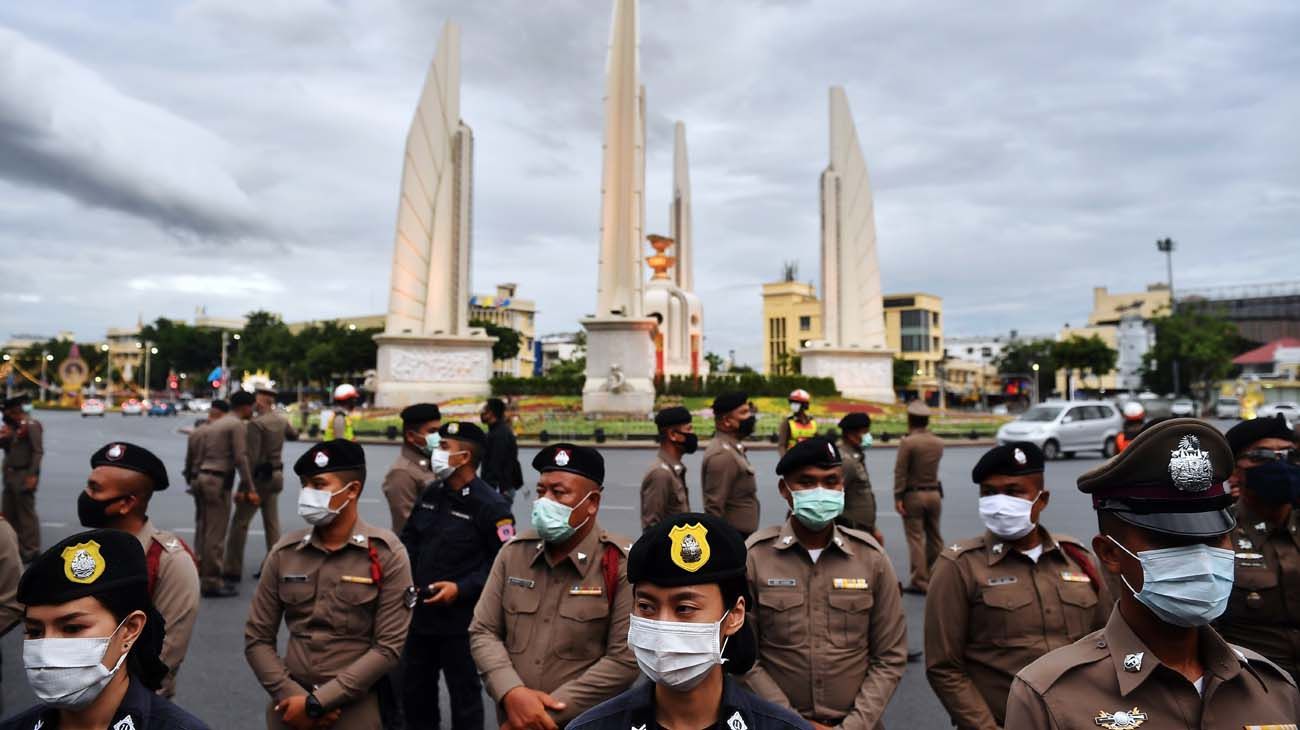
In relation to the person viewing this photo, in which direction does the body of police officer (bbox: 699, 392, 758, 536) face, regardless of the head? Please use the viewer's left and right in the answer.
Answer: facing to the right of the viewer

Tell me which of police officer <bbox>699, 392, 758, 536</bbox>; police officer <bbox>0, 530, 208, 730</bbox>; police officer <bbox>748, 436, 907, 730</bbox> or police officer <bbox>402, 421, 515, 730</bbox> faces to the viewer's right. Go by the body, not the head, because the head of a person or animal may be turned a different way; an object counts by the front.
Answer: police officer <bbox>699, 392, 758, 536</bbox>

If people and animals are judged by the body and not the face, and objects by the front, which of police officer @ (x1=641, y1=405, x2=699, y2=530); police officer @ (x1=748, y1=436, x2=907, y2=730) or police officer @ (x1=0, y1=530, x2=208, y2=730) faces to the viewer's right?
police officer @ (x1=641, y1=405, x2=699, y2=530)

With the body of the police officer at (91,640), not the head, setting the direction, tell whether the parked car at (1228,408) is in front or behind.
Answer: behind

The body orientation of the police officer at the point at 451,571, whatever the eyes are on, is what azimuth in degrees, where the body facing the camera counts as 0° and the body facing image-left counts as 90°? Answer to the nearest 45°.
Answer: approximately 45°
